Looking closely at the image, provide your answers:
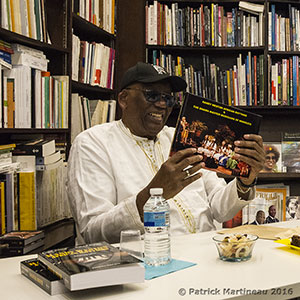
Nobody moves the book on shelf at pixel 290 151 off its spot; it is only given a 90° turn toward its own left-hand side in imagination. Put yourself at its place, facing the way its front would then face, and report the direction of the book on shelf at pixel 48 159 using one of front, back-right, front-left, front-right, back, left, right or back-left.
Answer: back-right

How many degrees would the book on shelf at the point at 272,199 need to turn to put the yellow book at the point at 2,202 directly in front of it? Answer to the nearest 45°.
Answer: approximately 45° to its right

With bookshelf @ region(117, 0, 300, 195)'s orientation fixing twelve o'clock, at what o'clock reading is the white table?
The white table is roughly at 12 o'clock from the bookshelf.

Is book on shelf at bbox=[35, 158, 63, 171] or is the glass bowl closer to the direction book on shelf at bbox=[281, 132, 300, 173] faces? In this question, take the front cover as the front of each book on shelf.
the glass bowl

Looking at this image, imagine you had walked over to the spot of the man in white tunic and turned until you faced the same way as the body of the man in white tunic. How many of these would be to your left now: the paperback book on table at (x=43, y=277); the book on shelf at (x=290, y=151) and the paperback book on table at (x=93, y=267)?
1

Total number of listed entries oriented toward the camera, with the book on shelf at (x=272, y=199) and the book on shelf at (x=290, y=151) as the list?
2

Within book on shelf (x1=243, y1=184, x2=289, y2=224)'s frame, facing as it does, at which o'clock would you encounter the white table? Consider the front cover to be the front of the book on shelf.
The white table is roughly at 12 o'clock from the book on shelf.

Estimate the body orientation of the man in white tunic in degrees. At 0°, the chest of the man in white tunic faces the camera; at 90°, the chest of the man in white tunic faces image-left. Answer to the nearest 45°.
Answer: approximately 315°
